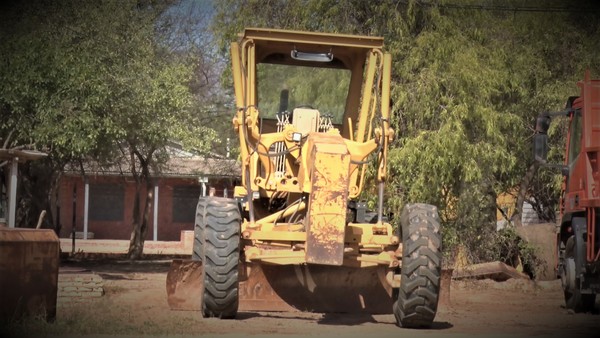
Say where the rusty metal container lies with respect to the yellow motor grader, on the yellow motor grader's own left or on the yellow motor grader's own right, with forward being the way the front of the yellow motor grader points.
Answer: on the yellow motor grader's own right

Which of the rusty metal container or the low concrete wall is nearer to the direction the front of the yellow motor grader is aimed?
the rusty metal container

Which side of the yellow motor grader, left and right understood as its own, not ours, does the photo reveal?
front

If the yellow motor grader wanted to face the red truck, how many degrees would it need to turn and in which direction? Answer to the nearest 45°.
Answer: approximately 90° to its left
